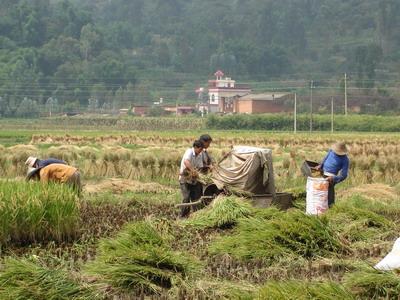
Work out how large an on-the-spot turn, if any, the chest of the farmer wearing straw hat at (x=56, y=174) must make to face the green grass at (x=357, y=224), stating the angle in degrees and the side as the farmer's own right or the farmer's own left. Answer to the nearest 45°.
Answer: approximately 135° to the farmer's own left

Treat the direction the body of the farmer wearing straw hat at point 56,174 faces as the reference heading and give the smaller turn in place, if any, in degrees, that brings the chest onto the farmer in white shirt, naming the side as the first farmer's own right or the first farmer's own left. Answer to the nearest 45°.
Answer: approximately 180°

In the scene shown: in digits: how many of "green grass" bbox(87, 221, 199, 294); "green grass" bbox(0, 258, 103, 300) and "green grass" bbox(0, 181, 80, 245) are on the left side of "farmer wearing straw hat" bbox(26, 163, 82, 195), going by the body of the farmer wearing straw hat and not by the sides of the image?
3

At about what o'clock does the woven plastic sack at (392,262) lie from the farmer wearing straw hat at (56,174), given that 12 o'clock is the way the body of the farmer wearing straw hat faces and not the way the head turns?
The woven plastic sack is roughly at 8 o'clock from the farmer wearing straw hat.

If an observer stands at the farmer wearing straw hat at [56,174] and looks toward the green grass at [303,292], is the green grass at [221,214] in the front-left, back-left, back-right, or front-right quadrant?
front-left

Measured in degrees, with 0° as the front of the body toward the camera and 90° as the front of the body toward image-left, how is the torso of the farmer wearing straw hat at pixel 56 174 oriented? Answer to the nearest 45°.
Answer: approximately 90°

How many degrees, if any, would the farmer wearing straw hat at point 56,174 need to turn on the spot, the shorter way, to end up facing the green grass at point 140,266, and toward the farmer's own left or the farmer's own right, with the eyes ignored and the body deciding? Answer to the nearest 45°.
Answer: approximately 90° to the farmer's own left

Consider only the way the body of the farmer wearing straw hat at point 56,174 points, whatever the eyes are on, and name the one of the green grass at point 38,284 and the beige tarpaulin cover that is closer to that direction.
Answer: the green grass

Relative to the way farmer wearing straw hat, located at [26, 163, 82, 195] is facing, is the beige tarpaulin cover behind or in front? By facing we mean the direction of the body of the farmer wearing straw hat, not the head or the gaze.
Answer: behind

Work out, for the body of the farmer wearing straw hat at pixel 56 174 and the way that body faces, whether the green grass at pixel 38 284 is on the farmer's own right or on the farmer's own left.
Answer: on the farmer's own left

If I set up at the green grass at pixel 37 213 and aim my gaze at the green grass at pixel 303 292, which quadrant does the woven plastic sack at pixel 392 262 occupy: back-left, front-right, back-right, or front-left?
front-left

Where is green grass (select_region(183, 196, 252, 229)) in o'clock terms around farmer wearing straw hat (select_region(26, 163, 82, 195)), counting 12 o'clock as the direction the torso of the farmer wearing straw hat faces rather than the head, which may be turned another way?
The green grass is roughly at 7 o'clock from the farmer wearing straw hat.

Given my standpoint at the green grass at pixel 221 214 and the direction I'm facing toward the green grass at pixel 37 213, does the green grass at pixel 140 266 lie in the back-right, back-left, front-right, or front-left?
front-left
